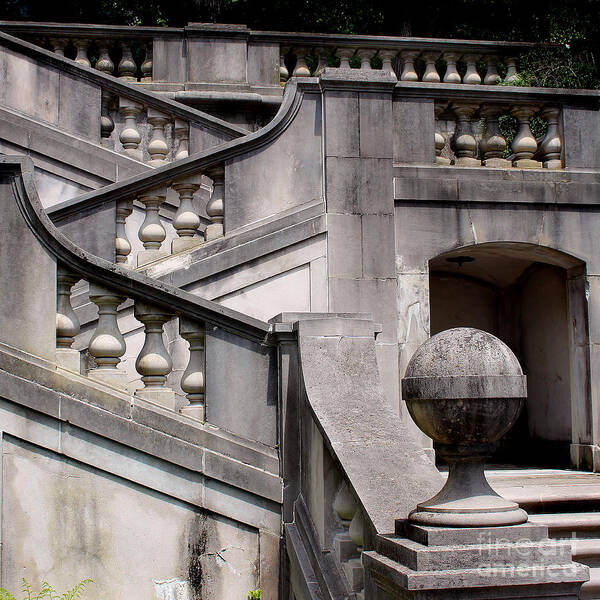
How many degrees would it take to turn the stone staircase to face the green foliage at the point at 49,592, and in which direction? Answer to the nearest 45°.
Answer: approximately 45° to its right

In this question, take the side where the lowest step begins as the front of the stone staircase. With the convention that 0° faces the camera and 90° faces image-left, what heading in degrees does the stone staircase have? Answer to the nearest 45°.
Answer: approximately 0°
